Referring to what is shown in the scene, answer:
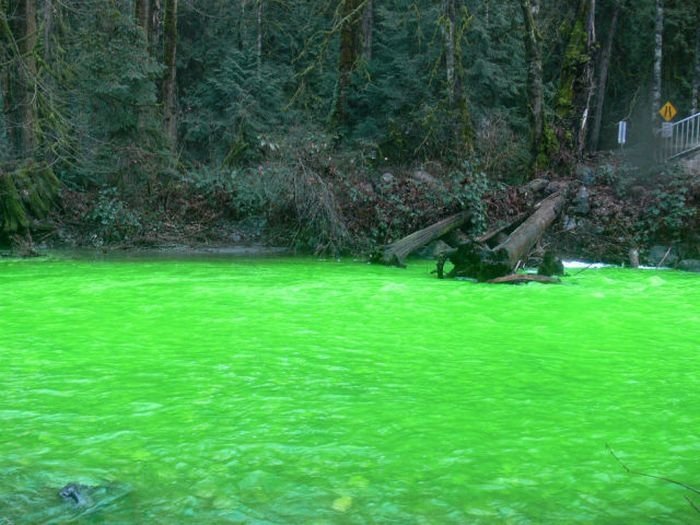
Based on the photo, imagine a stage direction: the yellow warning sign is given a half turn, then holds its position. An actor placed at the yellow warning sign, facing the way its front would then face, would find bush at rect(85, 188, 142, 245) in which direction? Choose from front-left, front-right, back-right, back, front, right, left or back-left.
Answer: back-left

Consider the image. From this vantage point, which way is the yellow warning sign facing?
toward the camera

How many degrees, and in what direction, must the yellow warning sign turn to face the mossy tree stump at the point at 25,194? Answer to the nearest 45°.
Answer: approximately 45° to its right

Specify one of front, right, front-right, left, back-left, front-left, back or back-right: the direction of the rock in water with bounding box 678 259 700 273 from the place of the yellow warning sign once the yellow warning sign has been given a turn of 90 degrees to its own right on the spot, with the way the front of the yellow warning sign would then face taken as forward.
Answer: left

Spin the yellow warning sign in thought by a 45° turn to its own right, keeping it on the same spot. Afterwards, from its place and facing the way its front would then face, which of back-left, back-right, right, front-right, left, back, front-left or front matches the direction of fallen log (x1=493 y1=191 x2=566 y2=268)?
front-left

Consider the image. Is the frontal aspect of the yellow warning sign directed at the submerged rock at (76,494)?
yes

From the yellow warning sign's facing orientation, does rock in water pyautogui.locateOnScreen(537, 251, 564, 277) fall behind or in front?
in front
